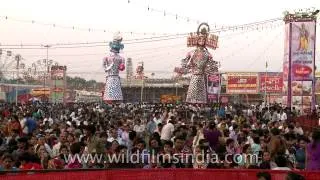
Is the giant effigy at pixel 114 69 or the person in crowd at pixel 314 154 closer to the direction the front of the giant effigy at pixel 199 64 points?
the person in crowd

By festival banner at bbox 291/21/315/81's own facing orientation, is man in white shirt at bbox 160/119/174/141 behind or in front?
in front

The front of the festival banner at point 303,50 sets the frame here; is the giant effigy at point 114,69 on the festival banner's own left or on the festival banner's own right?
on the festival banner's own right

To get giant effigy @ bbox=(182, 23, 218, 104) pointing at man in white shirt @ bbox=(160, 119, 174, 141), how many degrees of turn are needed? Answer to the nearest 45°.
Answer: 0° — it already faces them

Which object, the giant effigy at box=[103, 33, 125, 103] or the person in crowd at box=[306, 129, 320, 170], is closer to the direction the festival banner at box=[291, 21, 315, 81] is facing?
the person in crowd

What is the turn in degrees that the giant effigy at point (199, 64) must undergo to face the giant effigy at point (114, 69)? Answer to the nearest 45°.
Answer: approximately 90° to its right

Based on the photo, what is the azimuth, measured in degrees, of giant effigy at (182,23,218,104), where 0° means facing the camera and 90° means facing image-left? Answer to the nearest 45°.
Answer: approximately 0°

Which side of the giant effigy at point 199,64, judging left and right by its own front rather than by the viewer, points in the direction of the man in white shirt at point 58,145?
front

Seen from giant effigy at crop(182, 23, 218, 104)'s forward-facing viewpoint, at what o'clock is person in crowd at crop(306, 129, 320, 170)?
The person in crowd is roughly at 12 o'clock from the giant effigy.

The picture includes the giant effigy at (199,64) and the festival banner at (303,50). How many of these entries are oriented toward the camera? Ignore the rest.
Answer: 2

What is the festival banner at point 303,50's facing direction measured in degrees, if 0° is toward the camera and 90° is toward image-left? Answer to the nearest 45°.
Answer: approximately 0°

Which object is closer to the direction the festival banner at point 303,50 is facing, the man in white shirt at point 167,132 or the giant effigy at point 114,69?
the man in white shirt
